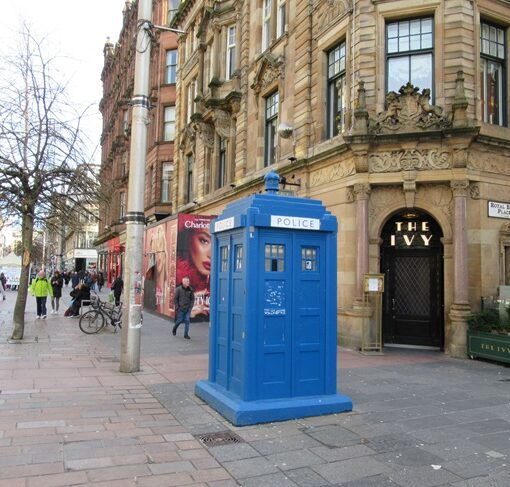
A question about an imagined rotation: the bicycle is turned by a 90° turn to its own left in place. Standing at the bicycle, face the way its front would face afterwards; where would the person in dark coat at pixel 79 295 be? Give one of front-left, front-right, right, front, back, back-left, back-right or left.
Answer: back

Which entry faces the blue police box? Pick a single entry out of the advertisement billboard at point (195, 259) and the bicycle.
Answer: the advertisement billboard

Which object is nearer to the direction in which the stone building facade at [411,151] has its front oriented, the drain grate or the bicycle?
the drain grate

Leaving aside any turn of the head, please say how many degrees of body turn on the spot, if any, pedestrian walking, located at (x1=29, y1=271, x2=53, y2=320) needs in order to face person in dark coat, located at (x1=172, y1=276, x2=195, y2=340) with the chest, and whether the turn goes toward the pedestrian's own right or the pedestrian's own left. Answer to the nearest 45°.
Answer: approximately 45° to the pedestrian's own left

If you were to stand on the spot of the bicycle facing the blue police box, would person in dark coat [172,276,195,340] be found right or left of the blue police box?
left

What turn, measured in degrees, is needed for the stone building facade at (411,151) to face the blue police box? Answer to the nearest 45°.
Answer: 0° — it already faces it

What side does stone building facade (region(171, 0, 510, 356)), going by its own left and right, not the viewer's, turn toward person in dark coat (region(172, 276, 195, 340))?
right

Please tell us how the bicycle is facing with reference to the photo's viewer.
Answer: facing to the left of the viewer

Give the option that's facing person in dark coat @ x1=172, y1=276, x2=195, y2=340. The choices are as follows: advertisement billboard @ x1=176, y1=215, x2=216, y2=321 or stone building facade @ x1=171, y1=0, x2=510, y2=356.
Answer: the advertisement billboard

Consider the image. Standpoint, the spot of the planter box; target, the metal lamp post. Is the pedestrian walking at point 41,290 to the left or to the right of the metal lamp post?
right
